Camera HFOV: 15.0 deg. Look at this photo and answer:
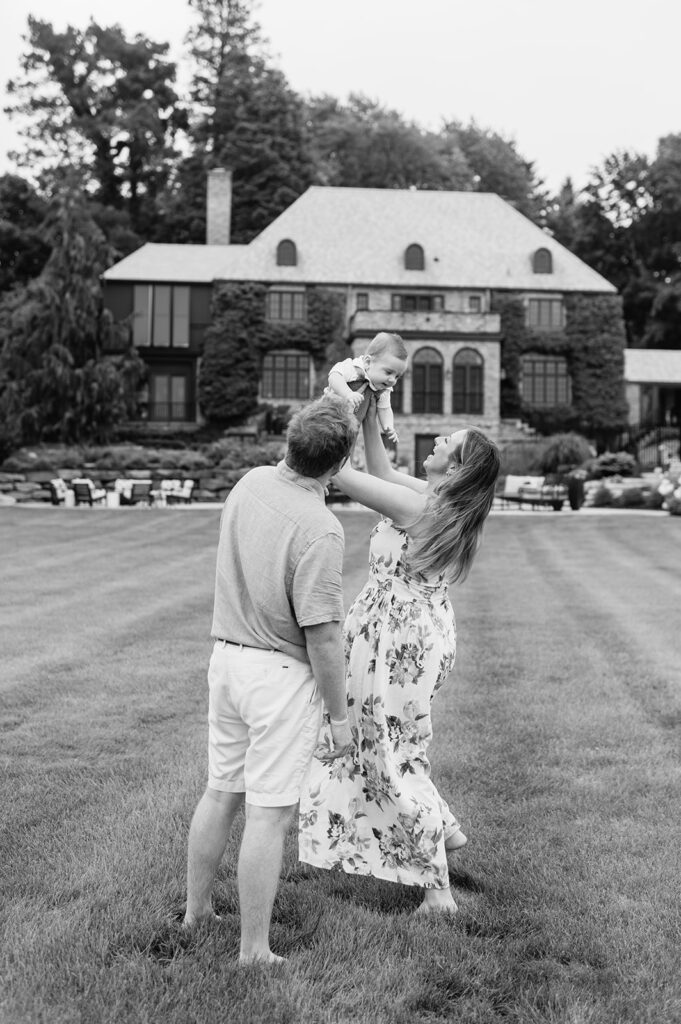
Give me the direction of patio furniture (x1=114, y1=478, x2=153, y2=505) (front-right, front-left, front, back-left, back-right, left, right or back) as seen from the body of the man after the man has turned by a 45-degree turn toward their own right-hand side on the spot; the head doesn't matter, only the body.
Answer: left

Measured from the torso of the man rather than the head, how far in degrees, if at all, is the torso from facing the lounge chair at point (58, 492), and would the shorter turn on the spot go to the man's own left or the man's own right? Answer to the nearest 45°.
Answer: approximately 45° to the man's own left

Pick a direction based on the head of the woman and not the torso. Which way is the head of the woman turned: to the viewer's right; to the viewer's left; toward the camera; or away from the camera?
to the viewer's left

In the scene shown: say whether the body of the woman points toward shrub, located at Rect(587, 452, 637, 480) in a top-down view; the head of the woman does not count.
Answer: no

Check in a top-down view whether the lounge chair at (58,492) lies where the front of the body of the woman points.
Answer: no

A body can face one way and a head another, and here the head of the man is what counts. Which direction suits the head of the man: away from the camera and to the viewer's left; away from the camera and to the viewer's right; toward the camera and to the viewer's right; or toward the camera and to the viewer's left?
away from the camera and to the viewer's right

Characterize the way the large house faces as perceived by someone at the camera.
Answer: facing the viewer

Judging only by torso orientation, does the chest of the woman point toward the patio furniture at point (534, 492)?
no

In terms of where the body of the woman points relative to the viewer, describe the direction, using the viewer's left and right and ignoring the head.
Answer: facing to the left of the viewer

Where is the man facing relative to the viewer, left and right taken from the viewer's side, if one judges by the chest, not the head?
facing away from the viewer and to the right of the viewer

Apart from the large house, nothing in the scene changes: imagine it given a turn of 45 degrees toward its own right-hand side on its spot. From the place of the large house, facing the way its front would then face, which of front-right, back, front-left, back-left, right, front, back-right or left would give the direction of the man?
front-left

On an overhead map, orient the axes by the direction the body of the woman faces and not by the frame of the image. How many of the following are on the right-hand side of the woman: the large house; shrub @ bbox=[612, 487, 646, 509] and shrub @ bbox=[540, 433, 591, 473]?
3

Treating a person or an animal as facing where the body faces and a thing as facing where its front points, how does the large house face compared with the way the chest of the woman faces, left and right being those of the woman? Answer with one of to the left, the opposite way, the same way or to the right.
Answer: to the left
